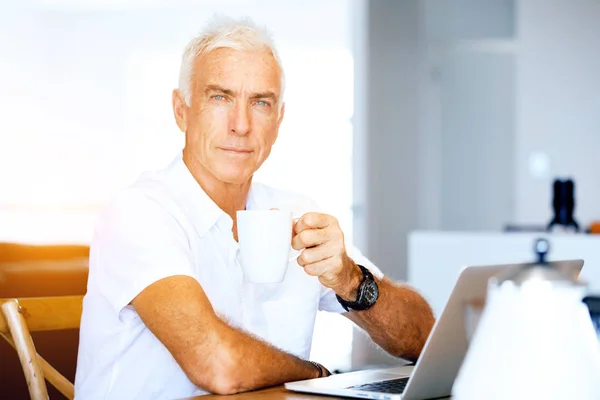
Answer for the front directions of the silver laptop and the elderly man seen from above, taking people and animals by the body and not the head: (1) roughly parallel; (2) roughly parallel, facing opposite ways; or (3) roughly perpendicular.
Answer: roughly parallel, facing opposite ways

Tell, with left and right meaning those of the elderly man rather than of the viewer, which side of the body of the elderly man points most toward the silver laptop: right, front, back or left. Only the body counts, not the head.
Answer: front

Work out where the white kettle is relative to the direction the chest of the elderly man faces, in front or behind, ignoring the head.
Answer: in front

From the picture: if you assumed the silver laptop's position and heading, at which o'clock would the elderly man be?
The elderly man is roughly at 12 o'clock from the silver laptop.

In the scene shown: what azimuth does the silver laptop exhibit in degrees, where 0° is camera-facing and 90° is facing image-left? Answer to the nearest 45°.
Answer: approximately 135°
